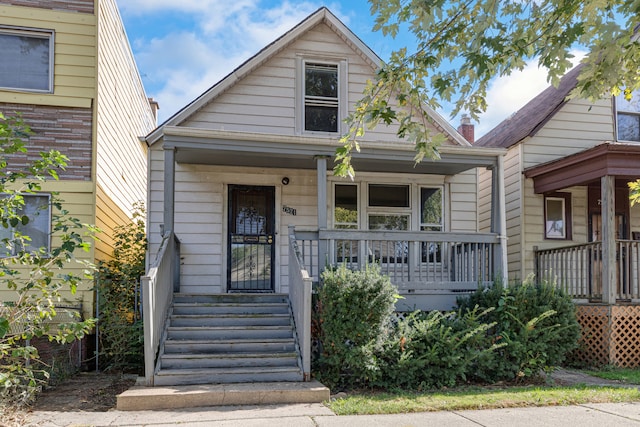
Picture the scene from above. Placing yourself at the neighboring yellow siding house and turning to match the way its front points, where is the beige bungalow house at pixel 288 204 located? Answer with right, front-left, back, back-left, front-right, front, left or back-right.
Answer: left

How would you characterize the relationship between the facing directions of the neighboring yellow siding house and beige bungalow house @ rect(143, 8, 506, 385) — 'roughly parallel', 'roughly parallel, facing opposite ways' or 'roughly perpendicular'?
roughly parallel

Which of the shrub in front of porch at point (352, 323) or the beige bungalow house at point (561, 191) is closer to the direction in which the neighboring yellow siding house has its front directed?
the shrub in front of porch

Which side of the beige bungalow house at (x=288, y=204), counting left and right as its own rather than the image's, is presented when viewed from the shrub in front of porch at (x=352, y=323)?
front

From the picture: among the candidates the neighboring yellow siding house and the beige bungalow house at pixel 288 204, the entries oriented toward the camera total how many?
2

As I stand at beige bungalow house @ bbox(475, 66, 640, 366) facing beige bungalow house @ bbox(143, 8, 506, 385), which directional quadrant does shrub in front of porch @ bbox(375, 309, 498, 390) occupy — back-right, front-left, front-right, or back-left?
front-left

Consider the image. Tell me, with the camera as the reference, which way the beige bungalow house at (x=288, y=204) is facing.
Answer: facing the viewer

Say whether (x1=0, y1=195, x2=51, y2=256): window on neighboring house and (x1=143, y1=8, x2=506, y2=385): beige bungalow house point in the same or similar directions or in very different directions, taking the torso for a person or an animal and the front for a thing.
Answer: same or similar directions

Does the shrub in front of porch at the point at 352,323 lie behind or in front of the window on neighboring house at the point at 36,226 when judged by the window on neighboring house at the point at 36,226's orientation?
in front

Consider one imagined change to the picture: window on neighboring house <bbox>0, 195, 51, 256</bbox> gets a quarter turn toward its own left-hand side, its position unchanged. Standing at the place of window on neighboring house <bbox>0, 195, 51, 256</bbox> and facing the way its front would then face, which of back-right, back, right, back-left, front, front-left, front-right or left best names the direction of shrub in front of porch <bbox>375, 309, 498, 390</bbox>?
front-right

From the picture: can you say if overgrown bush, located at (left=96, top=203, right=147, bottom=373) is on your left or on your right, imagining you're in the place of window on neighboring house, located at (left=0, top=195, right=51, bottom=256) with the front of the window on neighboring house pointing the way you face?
on your left

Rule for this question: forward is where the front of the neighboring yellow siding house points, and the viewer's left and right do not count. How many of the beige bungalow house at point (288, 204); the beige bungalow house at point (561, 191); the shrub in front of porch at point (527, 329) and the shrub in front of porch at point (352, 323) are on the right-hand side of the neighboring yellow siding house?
0

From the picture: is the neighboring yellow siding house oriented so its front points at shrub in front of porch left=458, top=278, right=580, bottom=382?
no

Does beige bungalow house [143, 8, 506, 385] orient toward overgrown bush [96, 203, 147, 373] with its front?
no

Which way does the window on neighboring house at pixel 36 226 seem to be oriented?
toward the camera

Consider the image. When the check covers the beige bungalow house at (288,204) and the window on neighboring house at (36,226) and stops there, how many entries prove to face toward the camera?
2
